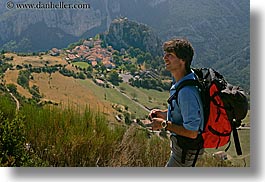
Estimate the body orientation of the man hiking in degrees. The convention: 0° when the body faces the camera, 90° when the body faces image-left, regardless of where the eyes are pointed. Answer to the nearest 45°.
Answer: approximately 90°

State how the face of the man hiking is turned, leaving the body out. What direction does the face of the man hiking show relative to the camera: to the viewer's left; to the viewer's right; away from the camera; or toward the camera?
to the viewer's left
